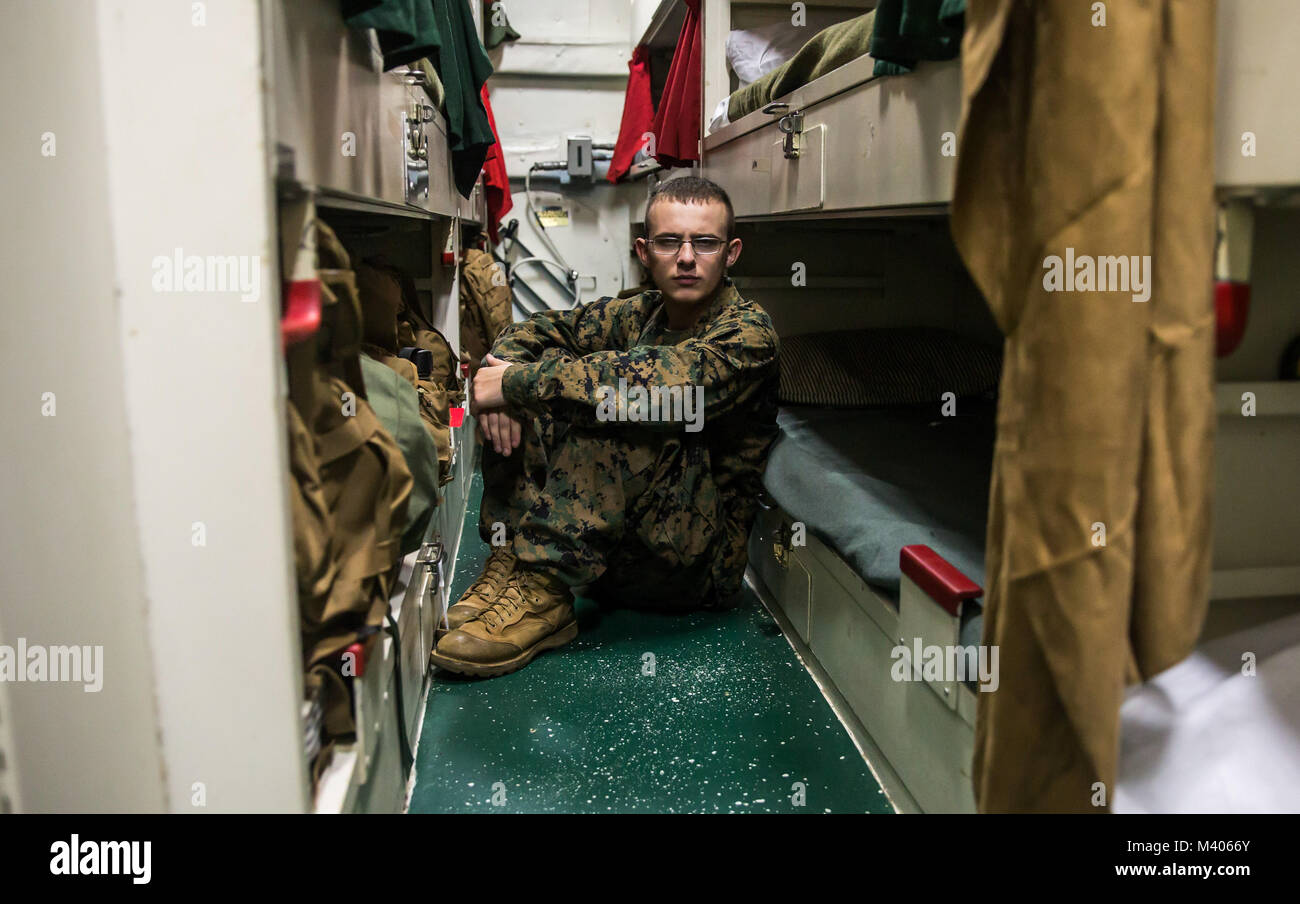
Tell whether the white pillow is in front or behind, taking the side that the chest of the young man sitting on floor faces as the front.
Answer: behind

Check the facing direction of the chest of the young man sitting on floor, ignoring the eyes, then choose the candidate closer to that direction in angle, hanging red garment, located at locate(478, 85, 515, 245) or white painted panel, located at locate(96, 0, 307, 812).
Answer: the white painted panel

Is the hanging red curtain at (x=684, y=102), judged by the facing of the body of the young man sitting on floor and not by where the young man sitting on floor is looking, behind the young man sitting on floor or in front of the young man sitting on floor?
behind

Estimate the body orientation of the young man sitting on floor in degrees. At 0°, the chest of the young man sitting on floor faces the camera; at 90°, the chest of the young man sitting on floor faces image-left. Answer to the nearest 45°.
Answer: approximately 45°

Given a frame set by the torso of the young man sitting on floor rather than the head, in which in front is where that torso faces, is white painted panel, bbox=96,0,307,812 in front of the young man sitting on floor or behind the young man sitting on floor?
in front

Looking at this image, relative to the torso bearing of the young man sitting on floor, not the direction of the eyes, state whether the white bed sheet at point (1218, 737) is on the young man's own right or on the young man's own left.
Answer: on the young man's own left

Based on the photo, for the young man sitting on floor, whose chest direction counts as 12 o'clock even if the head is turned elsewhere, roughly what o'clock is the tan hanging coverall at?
The tan hanging coverall is roughly at 10 o'clock from the young man sitting on floor.
